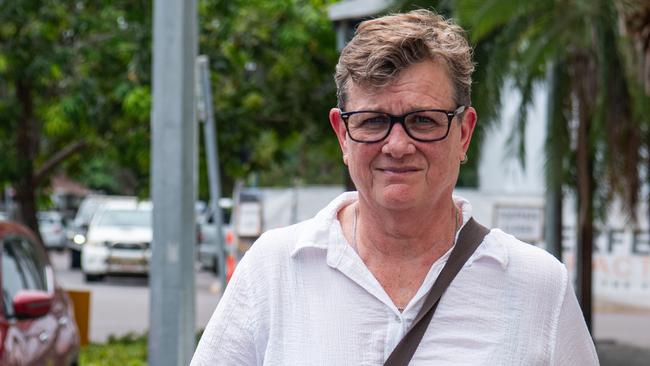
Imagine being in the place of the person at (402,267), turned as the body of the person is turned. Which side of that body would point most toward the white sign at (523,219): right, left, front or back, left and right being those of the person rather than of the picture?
back

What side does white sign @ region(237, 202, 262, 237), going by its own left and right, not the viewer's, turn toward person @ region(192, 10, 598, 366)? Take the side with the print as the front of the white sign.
front

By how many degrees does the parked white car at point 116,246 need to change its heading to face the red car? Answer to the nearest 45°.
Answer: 0° — it already faces it

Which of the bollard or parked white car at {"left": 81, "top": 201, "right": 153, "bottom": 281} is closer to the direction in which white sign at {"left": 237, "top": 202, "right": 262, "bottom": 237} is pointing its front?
the bollard

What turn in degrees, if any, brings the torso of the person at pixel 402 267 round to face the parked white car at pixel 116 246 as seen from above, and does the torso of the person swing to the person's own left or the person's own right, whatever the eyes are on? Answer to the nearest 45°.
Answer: approximately 180°

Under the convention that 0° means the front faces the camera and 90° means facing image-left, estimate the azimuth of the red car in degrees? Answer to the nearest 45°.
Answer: approximately 315°

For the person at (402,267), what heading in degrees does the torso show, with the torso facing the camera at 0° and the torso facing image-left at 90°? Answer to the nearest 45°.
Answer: approximately 0°

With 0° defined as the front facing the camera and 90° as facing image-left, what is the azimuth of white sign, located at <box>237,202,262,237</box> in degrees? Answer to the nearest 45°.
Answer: approximately 0°

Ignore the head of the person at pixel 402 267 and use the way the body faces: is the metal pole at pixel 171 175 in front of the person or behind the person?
behind

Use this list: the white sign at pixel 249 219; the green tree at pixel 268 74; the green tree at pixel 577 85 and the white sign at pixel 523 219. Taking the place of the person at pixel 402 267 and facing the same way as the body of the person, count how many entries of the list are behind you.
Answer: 4
